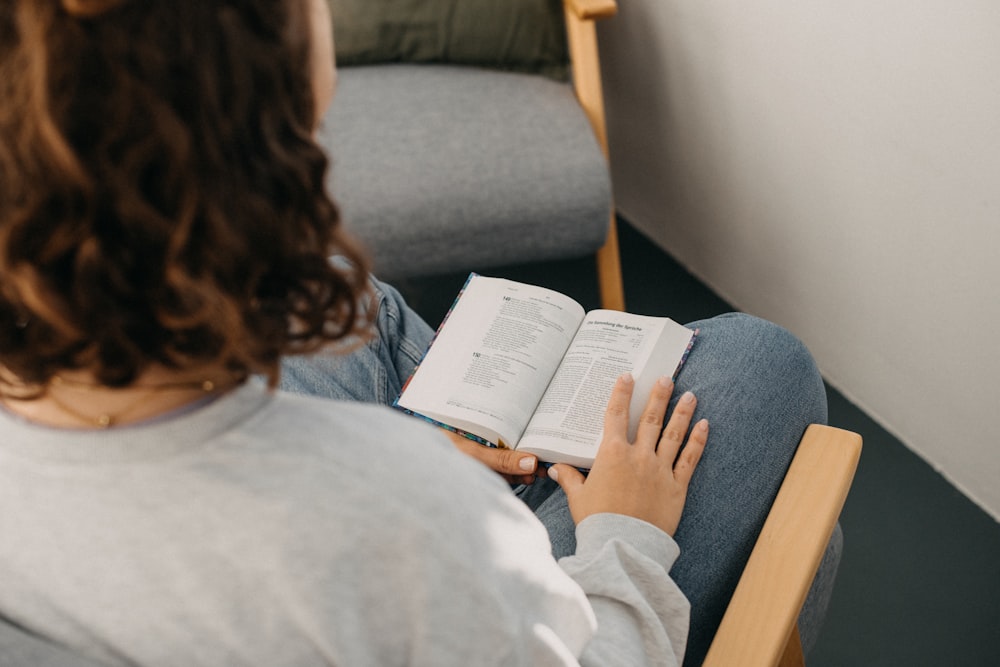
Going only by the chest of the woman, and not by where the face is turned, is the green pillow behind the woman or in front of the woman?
in front

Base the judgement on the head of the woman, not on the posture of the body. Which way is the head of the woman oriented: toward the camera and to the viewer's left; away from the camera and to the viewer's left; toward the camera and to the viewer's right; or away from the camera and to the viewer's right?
away from the camera and to the viewer's right

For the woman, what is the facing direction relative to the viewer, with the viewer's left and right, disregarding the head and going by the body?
facing away from the viewer and to the right of the viewer
